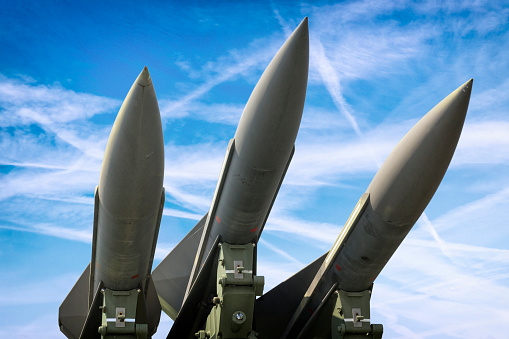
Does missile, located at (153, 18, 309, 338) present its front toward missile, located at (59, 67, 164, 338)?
no

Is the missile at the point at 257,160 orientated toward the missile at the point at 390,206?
no

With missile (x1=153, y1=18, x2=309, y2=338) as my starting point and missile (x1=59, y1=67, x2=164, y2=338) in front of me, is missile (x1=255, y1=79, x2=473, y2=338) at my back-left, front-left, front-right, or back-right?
back-right
